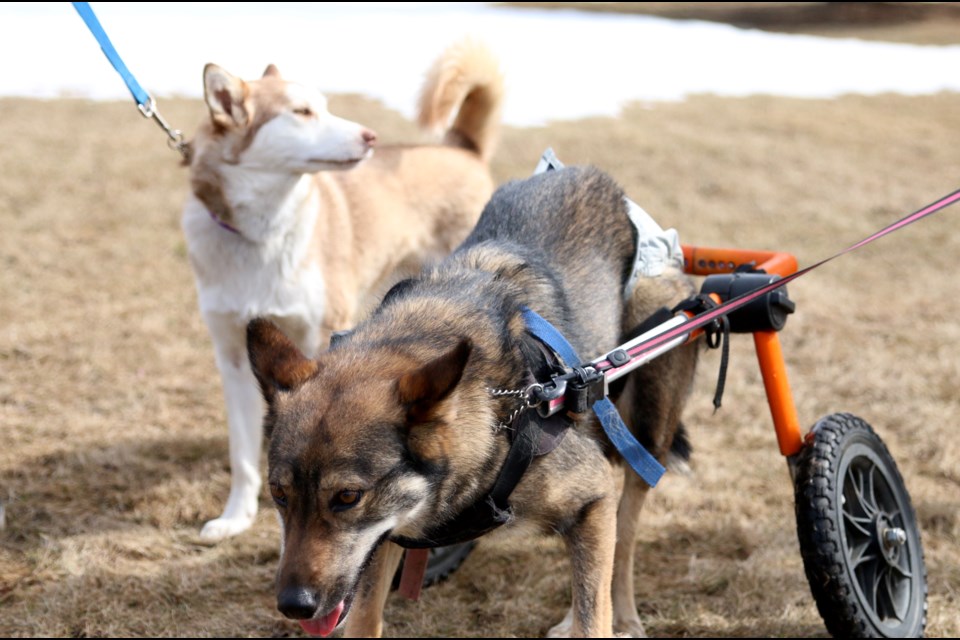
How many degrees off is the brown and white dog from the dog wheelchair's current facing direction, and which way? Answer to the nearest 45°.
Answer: approximately 45° to its right

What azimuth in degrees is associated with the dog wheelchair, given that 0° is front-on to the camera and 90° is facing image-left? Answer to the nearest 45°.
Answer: approximately 45°

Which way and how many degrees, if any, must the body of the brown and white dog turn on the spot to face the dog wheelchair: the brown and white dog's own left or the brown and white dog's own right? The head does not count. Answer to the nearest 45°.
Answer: approximately 90° to the brown and white dog's own left

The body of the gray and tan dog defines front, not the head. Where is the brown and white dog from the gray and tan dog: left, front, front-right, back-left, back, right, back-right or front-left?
right

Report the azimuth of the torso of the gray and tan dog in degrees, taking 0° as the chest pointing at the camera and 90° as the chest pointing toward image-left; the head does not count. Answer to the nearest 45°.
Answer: approximately 45°
